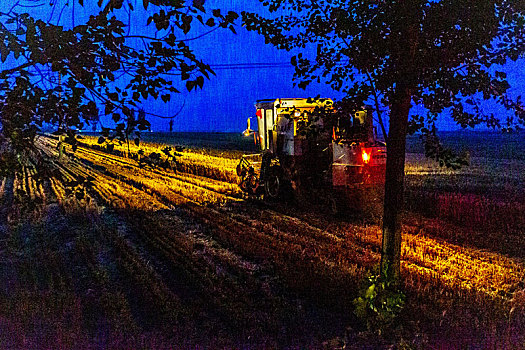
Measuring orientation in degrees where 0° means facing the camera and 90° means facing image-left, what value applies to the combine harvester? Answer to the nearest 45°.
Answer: approximately 135°

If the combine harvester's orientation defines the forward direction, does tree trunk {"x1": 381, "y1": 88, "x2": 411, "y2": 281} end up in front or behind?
behind

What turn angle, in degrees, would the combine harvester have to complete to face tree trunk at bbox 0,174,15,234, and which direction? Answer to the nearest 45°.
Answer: approximately 45° to its left
